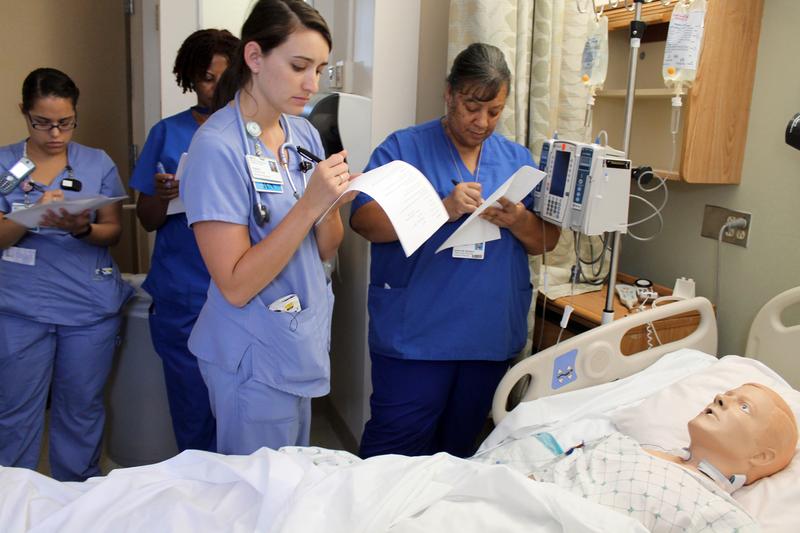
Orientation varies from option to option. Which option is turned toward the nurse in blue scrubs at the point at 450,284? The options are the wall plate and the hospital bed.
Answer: the wall plate

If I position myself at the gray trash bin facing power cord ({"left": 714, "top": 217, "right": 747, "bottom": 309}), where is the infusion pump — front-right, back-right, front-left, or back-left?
front-right

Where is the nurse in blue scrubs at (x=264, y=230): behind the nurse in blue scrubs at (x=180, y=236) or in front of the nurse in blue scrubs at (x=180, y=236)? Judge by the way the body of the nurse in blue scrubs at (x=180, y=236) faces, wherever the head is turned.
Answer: in front

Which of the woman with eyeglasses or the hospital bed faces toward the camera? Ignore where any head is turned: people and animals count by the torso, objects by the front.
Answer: the woman with eyeglasses

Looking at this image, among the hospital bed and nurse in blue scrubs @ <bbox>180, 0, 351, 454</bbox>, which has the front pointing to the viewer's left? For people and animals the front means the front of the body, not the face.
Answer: the hospital bed

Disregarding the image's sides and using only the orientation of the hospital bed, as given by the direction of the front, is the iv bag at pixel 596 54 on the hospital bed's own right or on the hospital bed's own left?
on the hospital bed's own right

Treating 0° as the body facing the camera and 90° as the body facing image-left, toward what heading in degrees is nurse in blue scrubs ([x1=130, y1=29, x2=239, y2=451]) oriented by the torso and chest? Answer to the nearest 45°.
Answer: approximately 315°

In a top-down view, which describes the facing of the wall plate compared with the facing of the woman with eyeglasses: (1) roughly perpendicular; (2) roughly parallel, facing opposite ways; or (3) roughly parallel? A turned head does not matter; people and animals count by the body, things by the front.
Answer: roughly perpendicular

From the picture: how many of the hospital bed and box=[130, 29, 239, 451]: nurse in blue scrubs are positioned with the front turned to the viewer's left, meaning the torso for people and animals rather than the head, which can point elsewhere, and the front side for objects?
1

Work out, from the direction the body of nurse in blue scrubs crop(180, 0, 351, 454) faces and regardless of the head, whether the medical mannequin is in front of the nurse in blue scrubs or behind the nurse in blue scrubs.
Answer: in front

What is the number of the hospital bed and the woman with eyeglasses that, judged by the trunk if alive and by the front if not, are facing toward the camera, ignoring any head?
1

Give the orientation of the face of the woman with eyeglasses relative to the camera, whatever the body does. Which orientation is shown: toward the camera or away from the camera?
toward the camera

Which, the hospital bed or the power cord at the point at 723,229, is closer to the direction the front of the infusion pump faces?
the hospital bed

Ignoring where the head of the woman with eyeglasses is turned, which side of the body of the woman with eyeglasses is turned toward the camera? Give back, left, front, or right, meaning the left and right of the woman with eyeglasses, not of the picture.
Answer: front

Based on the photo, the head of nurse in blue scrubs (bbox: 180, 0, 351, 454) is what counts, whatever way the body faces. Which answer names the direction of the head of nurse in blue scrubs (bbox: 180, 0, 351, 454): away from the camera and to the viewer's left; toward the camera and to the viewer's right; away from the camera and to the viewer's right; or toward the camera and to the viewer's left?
toward the camera and to the viewer's right

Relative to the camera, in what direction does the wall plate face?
facing the viewer and to the left of the viewer
